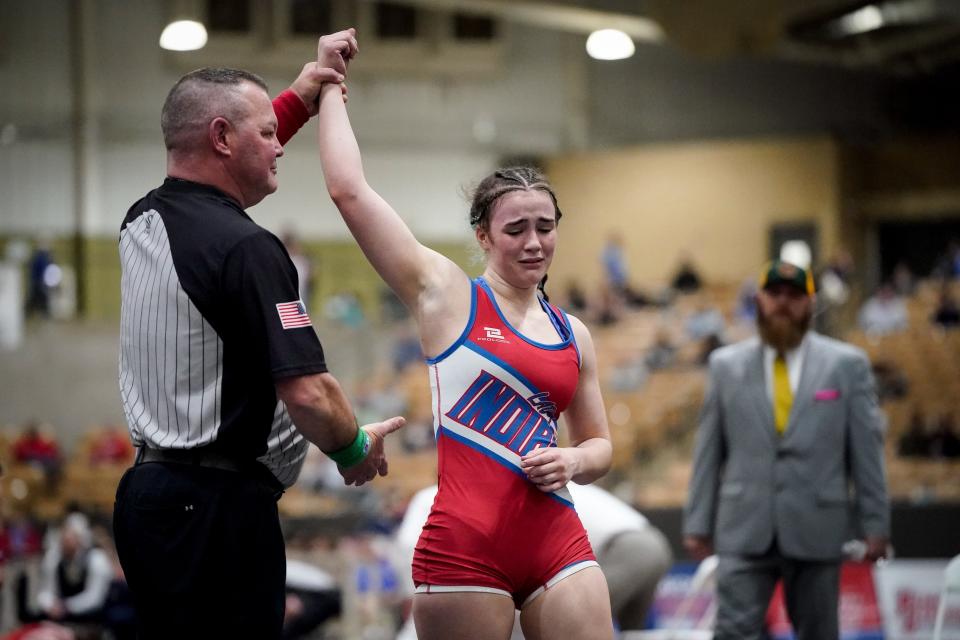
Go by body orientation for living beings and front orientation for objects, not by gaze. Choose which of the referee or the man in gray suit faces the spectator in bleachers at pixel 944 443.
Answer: the referee

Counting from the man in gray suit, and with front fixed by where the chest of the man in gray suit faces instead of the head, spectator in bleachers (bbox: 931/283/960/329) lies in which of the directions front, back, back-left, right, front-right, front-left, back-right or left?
back

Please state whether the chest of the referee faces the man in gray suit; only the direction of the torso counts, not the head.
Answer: yes

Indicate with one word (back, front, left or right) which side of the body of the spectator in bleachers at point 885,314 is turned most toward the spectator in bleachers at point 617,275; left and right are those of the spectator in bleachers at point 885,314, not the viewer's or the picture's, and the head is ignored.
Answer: right

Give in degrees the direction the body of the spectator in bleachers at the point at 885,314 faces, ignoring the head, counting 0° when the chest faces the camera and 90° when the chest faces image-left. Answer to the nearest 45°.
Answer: approximately 0°

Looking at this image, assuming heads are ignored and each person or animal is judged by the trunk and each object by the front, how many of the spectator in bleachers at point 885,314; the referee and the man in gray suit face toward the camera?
2

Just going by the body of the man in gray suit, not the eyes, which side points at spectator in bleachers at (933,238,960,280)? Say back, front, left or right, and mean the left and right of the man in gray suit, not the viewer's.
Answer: back

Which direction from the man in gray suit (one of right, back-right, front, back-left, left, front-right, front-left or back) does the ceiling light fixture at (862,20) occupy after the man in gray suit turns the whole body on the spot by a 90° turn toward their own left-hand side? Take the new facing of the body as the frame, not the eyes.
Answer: left

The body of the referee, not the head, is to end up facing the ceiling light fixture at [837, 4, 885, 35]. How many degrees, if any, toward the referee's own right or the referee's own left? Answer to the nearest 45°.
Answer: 0° — they already face it

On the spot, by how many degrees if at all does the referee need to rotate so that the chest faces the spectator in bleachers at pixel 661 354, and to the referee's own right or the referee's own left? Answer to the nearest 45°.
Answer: approximately 45° to the referee's own left

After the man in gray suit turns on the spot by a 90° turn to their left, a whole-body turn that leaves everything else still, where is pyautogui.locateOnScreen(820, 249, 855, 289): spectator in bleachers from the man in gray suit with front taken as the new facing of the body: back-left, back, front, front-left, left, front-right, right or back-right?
left

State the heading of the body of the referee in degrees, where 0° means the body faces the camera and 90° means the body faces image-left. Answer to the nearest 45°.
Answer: approximately 225°

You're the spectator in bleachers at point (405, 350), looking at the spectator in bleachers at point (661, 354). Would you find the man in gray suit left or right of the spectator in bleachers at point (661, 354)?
right

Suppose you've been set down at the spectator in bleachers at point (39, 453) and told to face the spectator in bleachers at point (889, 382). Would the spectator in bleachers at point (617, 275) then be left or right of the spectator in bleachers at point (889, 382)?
left
